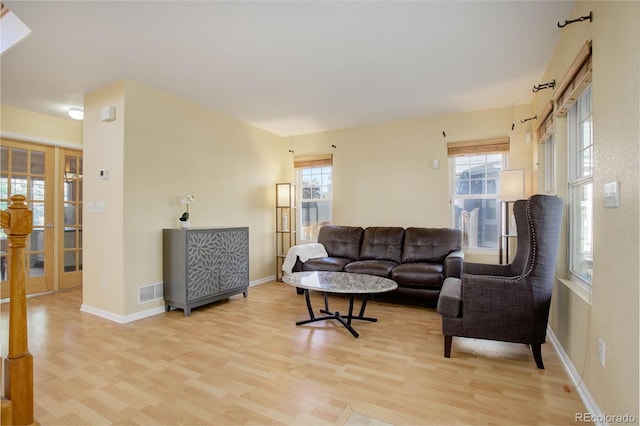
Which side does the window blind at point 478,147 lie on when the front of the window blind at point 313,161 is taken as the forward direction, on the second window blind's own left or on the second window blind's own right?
on the second window blind's own left

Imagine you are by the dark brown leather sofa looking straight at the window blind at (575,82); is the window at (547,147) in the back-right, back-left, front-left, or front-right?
front-left

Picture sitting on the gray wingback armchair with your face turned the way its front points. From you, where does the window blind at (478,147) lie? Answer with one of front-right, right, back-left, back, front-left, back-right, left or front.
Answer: right

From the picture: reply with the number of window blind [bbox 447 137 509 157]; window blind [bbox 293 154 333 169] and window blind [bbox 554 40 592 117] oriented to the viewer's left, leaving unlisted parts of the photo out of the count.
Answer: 1

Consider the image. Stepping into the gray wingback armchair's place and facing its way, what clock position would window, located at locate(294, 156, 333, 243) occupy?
The window is roughly at 1 o'clock from the gray wingback armchair.

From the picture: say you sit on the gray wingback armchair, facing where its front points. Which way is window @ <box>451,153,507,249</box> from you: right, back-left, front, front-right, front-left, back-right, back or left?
right

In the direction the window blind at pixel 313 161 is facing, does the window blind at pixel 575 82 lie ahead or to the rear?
ahead

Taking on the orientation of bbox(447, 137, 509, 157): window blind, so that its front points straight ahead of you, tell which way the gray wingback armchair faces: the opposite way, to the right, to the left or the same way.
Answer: to the right

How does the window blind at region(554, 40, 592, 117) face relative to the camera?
to the viewer's left

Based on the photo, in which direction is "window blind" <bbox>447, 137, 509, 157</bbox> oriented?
toward the camera

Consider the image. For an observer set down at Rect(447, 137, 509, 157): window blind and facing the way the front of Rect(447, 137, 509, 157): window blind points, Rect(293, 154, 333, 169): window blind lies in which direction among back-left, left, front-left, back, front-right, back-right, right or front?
right

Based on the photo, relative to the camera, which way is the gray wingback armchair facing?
to the viewer's left

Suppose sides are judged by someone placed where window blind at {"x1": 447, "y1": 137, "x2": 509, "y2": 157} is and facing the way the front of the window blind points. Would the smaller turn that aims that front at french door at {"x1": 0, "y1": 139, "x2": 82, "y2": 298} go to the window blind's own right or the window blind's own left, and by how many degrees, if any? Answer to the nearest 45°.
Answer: approximately 45° to the window blind's own right
